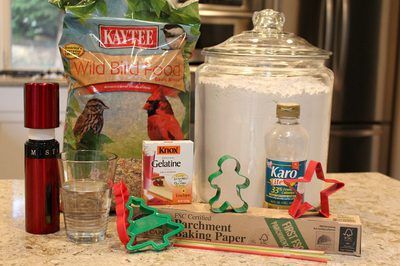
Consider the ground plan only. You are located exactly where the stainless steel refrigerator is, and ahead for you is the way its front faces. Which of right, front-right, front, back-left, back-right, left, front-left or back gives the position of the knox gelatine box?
front

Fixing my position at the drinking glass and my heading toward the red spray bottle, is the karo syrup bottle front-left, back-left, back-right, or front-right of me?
back-right

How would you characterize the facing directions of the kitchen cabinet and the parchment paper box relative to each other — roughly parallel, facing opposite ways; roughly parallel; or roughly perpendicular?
roughly parallel

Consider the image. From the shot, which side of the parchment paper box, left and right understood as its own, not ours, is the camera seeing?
front

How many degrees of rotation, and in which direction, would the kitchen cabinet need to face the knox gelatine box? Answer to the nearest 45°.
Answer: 0° — it already faces it

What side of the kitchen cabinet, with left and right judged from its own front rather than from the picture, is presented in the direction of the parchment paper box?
front

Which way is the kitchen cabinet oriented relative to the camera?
toward the camera

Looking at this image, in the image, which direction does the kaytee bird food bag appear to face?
toward the camera

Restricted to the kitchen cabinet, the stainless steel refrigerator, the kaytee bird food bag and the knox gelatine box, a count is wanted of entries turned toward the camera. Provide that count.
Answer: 4

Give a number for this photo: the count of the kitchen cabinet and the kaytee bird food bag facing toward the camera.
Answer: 2

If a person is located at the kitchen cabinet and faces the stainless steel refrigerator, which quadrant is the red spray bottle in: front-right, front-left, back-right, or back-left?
front-right

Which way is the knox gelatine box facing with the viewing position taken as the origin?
facing the viewer

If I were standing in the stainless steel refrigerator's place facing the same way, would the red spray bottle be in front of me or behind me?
in front
